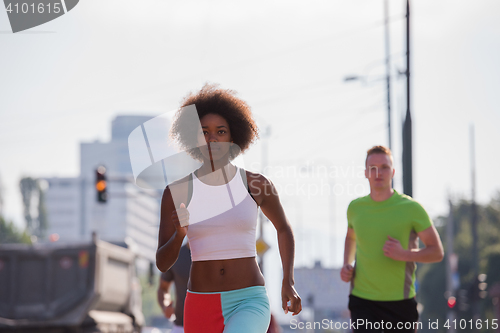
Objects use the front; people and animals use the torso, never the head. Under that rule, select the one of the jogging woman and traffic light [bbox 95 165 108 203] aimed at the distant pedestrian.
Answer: the traffic light

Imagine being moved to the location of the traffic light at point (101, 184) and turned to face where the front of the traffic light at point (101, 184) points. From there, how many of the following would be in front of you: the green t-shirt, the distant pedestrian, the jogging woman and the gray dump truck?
4

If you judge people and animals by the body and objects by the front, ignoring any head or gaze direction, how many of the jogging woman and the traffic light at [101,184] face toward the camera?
2

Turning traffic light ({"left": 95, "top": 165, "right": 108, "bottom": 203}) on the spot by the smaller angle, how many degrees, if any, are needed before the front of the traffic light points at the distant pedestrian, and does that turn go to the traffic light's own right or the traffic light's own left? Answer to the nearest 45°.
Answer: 0° — it already faces them

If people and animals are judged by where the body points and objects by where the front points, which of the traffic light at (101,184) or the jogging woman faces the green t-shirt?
the traffic light

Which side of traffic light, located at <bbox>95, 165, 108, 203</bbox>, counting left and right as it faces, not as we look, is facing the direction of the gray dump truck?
front

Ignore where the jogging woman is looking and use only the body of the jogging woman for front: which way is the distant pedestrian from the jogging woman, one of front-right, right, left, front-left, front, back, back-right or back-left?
back

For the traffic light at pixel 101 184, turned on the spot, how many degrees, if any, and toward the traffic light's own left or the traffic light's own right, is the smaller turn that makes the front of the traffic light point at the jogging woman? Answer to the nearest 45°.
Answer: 0° — it already faces them

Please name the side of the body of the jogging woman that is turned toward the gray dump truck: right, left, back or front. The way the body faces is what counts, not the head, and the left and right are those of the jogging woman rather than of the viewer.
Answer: back

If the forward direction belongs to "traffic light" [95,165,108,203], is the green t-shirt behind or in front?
in front
